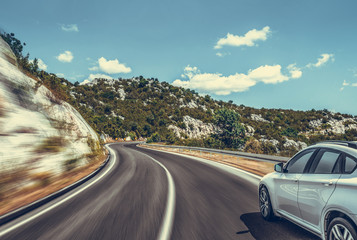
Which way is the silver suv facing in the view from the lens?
facing away from the viewer and to the left of the viewer

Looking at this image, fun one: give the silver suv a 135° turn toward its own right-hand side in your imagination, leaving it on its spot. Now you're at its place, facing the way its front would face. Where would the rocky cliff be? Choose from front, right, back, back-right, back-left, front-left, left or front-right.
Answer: back
